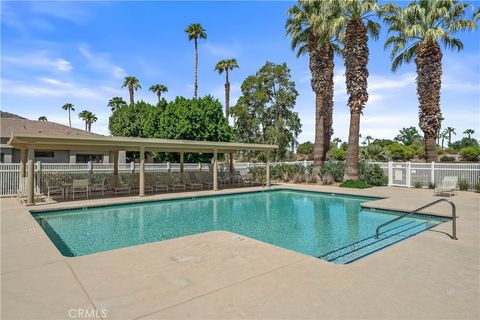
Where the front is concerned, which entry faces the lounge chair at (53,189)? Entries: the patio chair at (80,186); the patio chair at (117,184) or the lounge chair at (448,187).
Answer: the lounge chair at (448,187)

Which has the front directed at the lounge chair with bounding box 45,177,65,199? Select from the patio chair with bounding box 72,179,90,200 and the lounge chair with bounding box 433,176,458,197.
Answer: the lounge chair with bounding box 433,176,458,197

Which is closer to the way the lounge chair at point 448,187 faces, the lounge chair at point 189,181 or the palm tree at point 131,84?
the lounge chair

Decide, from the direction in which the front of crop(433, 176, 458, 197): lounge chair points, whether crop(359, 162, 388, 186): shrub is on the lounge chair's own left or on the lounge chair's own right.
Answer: on the lounge chair's own right

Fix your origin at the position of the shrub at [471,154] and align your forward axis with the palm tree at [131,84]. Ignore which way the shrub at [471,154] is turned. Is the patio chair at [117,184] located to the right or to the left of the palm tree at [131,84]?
left

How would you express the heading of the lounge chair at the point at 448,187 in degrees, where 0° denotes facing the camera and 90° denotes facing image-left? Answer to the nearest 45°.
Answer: approximately 45°

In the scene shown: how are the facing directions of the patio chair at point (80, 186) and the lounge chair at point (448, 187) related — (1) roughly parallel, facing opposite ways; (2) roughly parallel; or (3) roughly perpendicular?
roughly perpendicular

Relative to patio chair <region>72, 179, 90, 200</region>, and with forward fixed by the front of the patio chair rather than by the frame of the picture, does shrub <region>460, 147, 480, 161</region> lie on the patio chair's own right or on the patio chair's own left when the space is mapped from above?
on the patio chair's own left

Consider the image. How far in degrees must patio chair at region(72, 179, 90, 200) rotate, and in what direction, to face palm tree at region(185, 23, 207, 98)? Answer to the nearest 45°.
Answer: approximately 135° to its left

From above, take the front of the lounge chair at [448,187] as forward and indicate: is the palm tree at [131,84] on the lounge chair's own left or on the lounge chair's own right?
on the lounge chair's own right

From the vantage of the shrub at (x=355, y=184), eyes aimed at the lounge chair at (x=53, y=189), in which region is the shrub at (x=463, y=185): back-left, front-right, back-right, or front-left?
back-left

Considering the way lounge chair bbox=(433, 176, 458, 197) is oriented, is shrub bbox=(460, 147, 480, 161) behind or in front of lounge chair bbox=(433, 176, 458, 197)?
behind

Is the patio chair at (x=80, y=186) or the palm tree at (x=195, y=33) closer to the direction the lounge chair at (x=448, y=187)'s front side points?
the patio chair

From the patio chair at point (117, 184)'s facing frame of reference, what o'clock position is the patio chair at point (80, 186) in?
the patio chair at point (80, 186) is roughly at 3 o'clock from the patio chair at point (117, 184).
